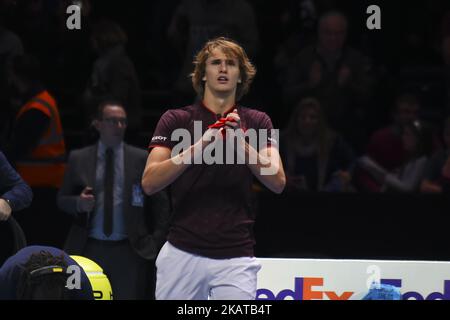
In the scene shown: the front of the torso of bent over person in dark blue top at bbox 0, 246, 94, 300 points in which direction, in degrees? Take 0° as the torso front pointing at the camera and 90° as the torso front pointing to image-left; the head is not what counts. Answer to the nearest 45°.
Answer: approximately 180°

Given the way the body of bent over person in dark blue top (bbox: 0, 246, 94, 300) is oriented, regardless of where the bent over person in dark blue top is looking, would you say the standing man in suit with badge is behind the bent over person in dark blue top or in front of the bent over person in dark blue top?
in front

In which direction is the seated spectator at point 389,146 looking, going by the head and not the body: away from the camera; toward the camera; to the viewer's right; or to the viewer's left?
toward the camera

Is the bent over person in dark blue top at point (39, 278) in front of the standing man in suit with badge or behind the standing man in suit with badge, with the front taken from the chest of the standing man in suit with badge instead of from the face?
in front

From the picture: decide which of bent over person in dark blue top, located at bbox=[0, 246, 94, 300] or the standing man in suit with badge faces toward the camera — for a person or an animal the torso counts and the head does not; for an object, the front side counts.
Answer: the standing man in suit with badge

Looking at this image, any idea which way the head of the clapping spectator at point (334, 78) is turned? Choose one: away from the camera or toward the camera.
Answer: toward the camera

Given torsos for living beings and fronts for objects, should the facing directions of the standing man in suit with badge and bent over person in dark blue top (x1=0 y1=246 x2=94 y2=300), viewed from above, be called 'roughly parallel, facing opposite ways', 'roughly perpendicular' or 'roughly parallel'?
roughly parallel, facing opposite ways

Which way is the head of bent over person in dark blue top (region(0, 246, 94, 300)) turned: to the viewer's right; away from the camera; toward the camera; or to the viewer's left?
away from the camera

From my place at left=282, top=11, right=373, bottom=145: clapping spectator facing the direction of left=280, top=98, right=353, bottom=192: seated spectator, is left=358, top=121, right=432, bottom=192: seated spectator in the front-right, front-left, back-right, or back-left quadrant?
front-left

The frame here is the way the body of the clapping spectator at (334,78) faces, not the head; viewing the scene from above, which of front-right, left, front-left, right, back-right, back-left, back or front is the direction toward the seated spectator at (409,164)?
front-left

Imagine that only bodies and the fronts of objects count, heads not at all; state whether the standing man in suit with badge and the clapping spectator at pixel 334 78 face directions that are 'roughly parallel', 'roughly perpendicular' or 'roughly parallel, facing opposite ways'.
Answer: roughly parallel

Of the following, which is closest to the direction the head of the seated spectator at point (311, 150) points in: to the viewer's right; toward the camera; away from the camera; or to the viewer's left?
toward the camera

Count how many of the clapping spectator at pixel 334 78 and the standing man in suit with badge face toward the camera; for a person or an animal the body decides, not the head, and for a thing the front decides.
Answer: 2

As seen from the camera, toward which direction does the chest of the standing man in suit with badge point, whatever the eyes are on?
toward the camera

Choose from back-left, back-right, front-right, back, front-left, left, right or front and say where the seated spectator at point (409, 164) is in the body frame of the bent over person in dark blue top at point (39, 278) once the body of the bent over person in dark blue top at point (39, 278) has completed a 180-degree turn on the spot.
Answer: back-left

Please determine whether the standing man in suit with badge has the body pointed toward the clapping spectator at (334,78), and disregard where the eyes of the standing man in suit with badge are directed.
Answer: no

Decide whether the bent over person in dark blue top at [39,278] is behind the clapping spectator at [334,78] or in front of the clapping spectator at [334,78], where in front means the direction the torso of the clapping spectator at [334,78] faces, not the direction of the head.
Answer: in front
